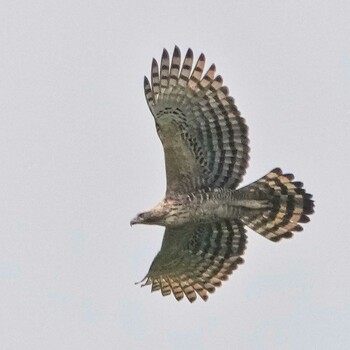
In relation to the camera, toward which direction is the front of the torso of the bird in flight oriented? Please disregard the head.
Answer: to the viewer's left
